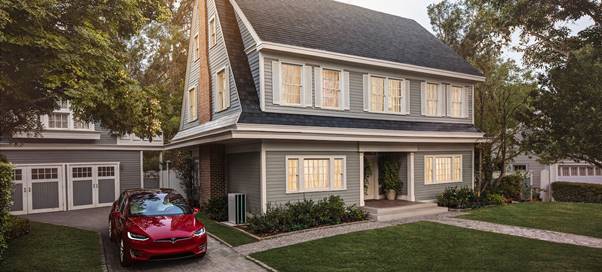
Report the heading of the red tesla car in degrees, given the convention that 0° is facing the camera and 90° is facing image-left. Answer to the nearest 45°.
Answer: approximately 315°

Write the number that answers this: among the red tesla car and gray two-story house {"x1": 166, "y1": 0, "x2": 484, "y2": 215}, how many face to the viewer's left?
0

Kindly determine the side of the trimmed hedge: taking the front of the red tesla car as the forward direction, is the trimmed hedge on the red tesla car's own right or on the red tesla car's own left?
on the red tesla car's own left

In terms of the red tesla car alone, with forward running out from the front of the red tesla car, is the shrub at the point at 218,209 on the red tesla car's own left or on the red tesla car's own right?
on the red tesla car's own left

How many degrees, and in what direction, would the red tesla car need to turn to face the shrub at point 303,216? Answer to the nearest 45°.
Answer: approximately 90° to its left
